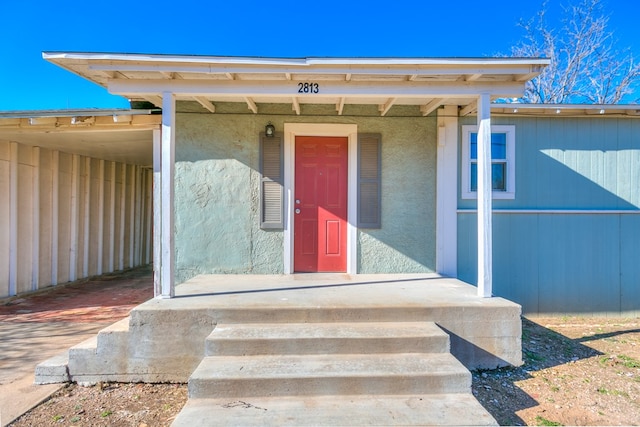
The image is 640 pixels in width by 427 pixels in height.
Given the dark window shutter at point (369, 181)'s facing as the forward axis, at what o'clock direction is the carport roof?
The carport roof is roughly at 3 o'clock from the dark window shutter.

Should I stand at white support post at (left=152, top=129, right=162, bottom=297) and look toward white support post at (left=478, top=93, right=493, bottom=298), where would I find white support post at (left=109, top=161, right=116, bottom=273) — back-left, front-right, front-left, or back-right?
back-left

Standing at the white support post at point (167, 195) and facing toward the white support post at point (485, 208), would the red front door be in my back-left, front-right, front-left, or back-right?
front-left

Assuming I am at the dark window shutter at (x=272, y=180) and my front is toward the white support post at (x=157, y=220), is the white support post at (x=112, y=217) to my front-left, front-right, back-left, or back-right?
front-right

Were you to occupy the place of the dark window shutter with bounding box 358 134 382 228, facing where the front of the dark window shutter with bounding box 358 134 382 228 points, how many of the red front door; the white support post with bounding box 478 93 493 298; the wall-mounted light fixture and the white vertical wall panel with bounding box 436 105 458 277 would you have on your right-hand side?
2

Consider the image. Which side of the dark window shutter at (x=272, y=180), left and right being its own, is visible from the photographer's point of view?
front

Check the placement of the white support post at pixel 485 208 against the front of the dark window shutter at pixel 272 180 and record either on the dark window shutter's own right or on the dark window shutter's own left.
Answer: on the dark window shutter's own left

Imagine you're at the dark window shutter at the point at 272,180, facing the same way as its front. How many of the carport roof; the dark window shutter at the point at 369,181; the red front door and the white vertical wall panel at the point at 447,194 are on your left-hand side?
3

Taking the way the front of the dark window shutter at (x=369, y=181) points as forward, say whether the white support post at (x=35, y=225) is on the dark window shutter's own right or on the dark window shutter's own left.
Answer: on the dark window shutter's own right

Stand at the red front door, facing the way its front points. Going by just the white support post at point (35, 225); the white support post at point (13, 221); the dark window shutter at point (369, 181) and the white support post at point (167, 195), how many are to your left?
1

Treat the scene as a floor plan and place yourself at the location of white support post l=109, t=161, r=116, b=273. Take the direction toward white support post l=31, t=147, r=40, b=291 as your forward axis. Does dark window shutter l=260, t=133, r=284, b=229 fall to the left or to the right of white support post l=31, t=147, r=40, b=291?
left

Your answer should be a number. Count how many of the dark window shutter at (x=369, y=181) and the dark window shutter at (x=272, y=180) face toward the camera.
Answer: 2

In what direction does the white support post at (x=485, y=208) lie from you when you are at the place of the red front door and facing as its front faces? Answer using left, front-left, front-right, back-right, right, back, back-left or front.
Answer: front-left

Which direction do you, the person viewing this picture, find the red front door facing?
facing the viewer
